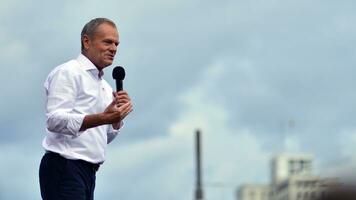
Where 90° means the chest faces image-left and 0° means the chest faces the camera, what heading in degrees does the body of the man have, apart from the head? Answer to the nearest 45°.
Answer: approximately 315°
